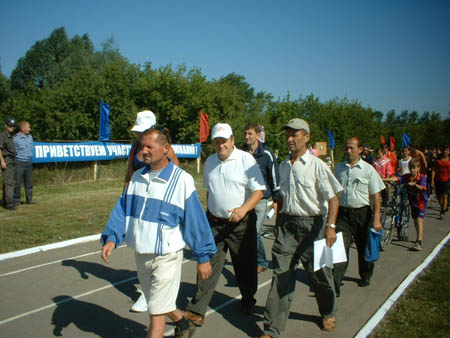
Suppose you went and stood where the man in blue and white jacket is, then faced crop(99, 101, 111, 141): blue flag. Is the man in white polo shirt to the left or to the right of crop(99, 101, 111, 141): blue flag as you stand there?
right

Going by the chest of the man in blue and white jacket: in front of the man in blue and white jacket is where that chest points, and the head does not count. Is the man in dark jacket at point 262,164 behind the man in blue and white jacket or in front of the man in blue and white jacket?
behind

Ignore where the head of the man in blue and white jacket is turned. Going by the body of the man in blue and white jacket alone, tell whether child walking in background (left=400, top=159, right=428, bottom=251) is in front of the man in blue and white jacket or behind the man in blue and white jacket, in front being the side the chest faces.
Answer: behind

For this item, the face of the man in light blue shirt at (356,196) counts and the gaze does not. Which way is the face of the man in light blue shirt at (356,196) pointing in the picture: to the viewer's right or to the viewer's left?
to the viewer's left

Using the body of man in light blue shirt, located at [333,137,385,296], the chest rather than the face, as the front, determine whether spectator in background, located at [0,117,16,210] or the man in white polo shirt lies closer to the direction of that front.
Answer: the man in white polo shirt

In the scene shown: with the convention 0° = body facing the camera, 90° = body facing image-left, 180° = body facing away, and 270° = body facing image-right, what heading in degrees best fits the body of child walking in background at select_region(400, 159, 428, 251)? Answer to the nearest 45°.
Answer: approximately 45°

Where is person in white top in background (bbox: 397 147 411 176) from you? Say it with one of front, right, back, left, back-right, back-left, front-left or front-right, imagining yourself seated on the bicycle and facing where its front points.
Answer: back-right
